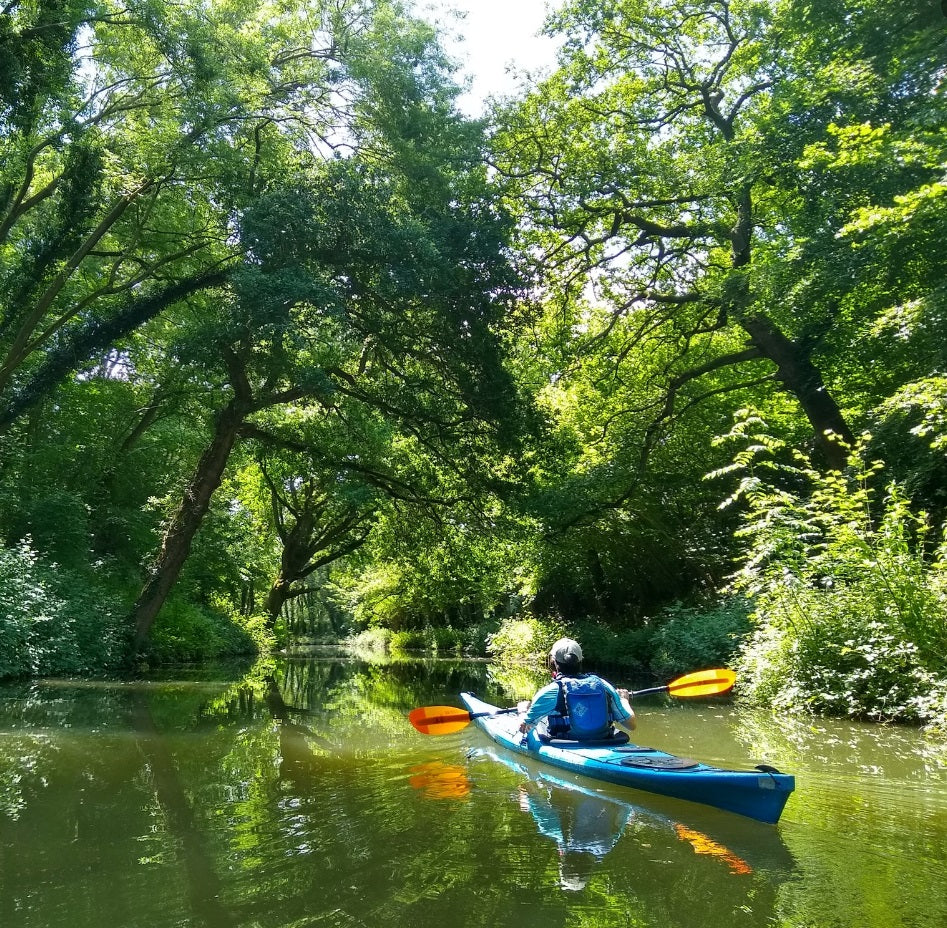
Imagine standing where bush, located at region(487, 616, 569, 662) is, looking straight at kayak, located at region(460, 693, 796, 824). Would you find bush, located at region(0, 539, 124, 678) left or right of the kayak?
right

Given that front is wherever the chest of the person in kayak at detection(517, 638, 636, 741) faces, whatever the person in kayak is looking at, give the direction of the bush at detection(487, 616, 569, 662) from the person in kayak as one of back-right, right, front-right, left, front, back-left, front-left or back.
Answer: front-right

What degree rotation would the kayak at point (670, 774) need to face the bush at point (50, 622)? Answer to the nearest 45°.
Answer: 0° — it already faces it

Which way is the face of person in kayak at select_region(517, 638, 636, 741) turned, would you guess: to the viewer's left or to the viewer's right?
to the viewer's left

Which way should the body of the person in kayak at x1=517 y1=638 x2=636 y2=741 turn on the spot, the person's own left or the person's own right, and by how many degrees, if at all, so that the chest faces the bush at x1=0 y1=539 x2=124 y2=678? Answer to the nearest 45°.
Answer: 0° — they already face it

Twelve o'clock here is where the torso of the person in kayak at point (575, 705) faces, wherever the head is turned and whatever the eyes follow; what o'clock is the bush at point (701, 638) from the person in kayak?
The bush is roughly at 2 o'clock from the person in kayak.

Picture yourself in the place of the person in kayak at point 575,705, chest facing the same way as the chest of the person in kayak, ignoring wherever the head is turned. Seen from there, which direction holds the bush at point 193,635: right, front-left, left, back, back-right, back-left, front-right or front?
front

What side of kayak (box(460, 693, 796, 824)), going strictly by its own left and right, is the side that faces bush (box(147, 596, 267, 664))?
front

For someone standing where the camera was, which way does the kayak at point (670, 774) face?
facing away from the viewer and to the left of the viewer

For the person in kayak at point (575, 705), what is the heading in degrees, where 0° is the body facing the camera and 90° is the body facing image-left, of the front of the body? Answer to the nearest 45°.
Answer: approximately 135°
